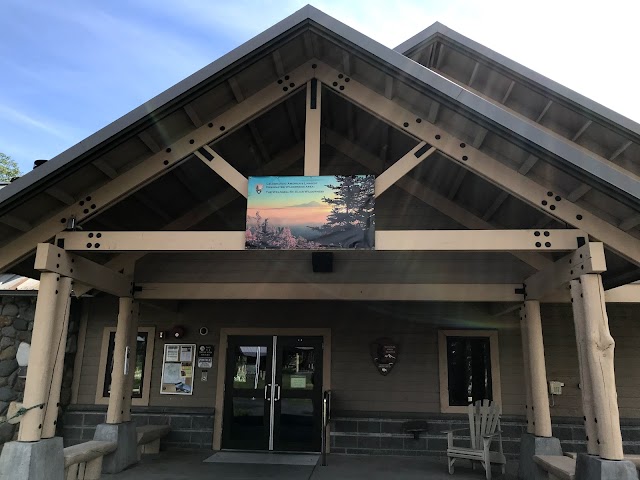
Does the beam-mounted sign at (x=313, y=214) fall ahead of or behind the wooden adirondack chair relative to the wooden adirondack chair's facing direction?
ahead

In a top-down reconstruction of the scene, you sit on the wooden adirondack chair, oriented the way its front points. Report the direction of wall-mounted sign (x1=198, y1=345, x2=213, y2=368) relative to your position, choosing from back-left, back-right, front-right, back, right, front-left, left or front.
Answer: front-right

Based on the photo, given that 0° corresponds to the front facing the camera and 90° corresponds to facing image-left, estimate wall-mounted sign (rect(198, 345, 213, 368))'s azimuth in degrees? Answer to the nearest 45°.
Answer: approximately 0°

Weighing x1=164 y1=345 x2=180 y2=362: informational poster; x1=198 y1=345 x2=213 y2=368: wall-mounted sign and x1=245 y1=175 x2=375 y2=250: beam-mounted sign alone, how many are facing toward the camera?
3

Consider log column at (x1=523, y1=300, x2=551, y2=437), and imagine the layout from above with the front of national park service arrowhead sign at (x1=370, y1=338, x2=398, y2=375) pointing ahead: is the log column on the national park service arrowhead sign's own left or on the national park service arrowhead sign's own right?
on the national park service arrowhead sign's own left

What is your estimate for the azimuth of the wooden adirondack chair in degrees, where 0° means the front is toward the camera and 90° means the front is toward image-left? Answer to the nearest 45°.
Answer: approximately 45°

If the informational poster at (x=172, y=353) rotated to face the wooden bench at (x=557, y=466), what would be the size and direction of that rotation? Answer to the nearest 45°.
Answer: approximately 45° to its left

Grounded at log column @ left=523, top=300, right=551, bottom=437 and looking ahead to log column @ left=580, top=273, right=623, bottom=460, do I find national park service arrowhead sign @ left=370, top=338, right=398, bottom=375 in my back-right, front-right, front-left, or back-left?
back-right

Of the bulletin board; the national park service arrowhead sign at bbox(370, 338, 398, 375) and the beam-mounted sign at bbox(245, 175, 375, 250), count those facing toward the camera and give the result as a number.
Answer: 3

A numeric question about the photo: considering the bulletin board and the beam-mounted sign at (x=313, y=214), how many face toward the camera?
2
